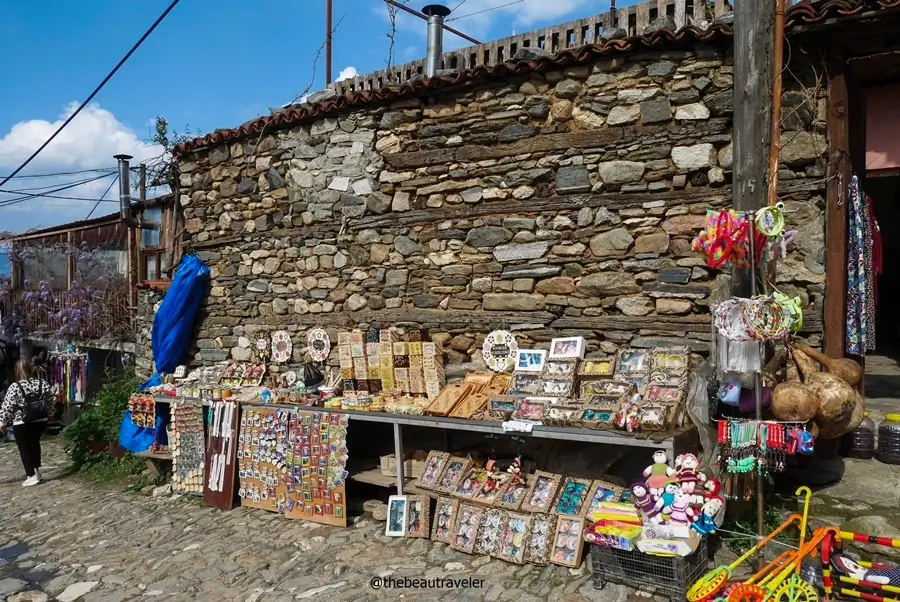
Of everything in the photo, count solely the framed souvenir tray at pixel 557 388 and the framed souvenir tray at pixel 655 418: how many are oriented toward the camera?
2

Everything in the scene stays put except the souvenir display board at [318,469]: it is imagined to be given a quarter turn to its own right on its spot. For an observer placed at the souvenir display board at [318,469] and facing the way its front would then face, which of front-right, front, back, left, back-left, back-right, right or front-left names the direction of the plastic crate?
back

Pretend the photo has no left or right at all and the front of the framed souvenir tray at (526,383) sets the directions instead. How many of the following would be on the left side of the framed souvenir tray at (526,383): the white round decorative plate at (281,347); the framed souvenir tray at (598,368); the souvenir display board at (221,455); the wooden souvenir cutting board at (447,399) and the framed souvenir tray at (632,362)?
2

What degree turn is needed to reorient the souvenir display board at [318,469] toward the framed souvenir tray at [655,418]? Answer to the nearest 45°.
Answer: approximately 90° to its left

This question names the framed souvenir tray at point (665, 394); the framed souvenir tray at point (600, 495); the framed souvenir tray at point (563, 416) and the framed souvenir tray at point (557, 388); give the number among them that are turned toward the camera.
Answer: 4

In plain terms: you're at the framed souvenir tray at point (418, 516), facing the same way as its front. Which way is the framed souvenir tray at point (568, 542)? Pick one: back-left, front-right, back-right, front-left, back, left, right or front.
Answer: left

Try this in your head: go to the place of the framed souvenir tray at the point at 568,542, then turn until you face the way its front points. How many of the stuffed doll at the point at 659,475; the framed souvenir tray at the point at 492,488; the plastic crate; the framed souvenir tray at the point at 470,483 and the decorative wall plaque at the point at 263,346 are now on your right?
3

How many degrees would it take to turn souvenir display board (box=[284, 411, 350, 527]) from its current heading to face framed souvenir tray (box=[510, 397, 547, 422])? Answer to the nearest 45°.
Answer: approximately 90° to its left

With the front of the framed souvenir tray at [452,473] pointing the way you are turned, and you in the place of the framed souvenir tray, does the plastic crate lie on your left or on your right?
on your left

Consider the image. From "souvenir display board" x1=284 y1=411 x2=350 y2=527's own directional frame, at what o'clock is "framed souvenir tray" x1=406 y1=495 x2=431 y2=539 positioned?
The framed souvenir tray is roughly at 9 o'clock from the souvenir display board.

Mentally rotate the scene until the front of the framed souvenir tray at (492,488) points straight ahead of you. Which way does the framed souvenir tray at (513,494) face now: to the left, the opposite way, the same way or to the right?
the same way

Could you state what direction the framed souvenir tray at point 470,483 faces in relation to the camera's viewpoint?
facing the viewer and to the left of the viewer

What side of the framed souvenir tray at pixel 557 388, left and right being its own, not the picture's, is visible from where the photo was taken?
front

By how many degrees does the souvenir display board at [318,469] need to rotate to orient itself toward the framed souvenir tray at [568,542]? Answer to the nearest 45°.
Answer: approximately 90° to its left

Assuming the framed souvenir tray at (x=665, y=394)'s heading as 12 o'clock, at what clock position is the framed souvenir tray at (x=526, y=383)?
the framed souvenir tray at (x=526, y=383) is roughly at 4 o'clock from the framed souvenir tray at (x=665, y=394).

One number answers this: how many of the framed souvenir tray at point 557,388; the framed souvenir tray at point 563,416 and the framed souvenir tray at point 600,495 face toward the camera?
3

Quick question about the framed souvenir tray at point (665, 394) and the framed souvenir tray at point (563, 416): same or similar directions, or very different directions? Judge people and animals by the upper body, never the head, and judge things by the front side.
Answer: same or similar directions

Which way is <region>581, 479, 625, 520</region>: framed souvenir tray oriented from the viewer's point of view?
toward the camera
